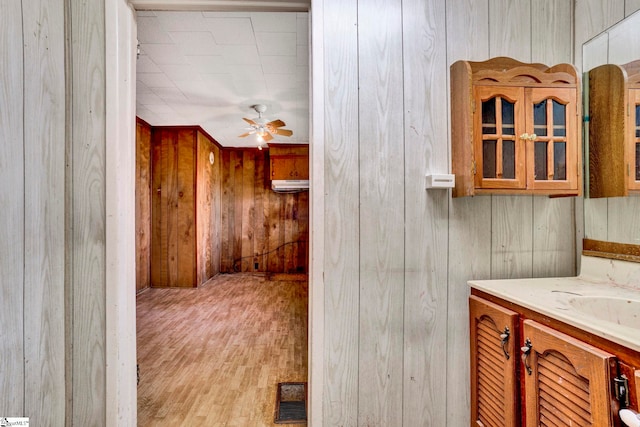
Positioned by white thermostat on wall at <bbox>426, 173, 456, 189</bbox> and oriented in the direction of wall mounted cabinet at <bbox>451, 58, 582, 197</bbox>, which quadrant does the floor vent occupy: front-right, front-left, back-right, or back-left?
back-left

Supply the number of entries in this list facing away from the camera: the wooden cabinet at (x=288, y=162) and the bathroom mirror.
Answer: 0

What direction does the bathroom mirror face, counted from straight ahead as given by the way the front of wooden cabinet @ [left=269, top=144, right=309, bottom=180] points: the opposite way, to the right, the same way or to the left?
to the right

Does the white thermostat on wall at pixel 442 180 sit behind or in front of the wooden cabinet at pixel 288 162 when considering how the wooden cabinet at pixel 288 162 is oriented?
in front

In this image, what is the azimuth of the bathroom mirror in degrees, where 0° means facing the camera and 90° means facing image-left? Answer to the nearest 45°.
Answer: approximately 45°

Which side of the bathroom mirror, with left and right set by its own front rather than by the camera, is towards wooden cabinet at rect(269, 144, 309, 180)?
right

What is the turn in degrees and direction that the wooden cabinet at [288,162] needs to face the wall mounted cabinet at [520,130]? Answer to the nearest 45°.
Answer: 0° — it already faces it

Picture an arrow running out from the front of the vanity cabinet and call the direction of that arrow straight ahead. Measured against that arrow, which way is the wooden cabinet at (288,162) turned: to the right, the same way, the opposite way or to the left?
to the left

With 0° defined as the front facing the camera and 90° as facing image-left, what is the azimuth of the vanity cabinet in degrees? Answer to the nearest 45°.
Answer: approximately 45°

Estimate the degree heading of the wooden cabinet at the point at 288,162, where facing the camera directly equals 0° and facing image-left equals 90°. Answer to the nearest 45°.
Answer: approximately 0°
